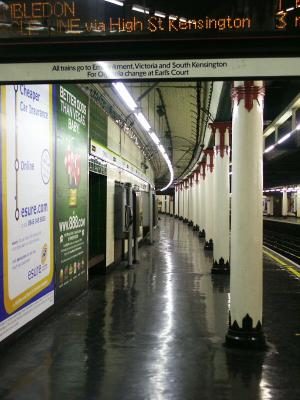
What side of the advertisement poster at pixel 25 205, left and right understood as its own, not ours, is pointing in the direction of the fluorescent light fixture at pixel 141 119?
left

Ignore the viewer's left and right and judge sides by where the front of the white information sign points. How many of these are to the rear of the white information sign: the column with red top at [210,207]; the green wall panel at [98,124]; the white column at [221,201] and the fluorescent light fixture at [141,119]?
4

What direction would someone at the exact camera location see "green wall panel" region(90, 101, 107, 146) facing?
facing the viewer and to the right of the viewer

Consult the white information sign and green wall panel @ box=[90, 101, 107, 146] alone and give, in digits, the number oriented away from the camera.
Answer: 0

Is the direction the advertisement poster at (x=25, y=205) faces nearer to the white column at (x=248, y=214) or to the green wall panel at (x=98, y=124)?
the white column

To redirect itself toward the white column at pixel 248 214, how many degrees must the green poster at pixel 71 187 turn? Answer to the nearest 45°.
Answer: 0° — it already faces it

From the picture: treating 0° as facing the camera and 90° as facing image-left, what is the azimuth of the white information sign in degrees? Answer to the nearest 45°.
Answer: approximately 0°

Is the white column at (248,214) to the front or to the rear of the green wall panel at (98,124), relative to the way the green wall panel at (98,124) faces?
to the front
